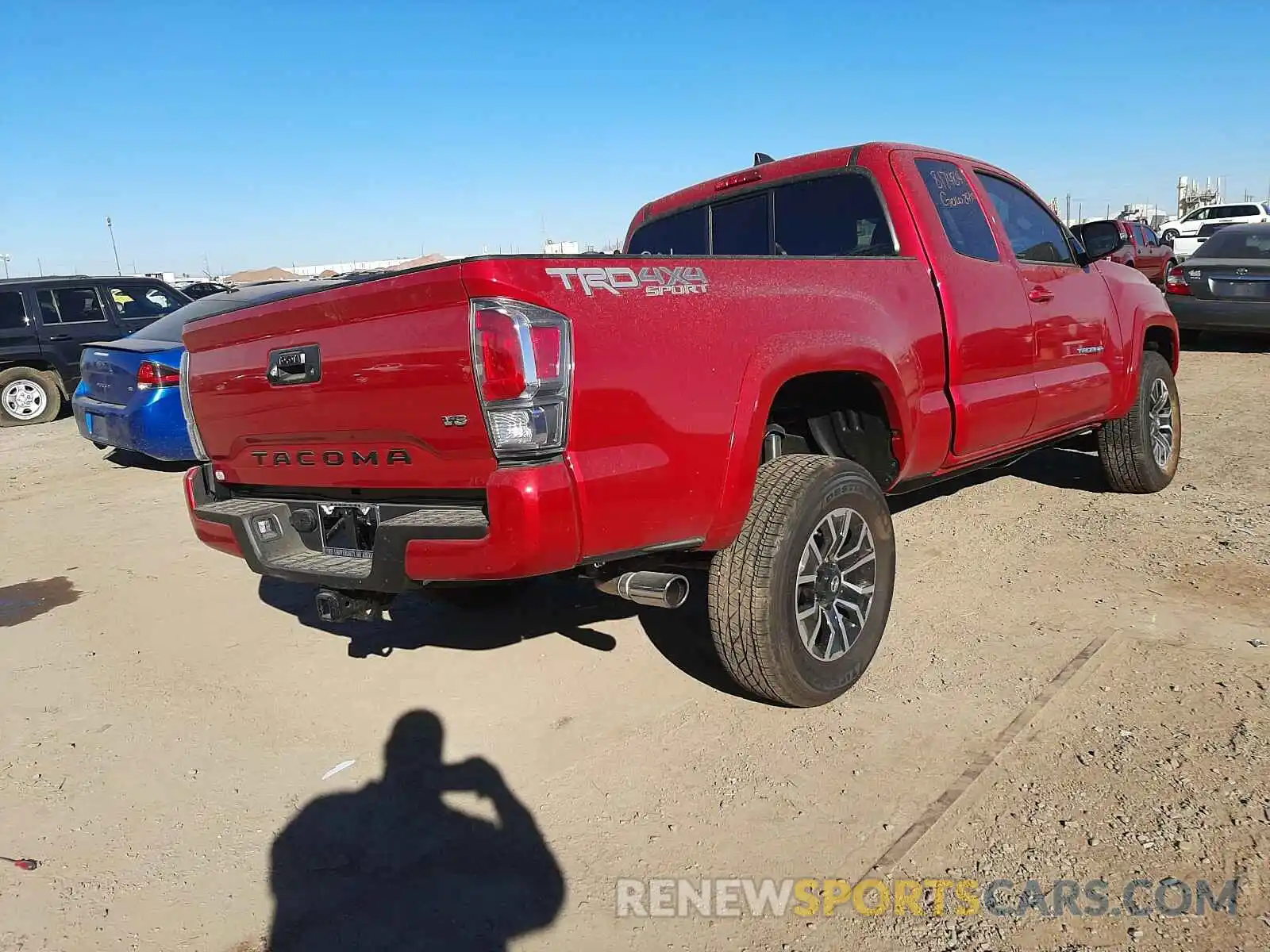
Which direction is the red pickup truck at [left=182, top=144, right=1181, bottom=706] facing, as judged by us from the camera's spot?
facing away from the viewer and to the right of the viewer

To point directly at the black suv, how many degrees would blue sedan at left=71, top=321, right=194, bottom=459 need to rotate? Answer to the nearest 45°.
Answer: approximately 45° to its left

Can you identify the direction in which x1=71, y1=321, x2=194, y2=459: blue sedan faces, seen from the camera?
facing away from the viewer and to the right of the viewer

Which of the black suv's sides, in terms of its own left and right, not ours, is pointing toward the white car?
front

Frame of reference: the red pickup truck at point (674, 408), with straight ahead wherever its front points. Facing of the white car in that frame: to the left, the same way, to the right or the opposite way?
to the left

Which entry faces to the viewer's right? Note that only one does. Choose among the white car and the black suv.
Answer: the black suv

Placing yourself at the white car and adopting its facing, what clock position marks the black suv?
The black suv is roughly at 10 o'clock from the white car.

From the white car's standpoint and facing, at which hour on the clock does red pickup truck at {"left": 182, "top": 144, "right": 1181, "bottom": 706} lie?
The red pickup truck is roughly at 9 o'clock from the white car.

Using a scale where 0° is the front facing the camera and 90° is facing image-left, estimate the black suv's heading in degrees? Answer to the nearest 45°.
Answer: approximately 270°

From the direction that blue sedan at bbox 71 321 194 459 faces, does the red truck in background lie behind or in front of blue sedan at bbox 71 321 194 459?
in front

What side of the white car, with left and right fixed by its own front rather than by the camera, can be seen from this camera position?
left

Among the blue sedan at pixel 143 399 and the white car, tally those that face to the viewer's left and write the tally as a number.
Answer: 1

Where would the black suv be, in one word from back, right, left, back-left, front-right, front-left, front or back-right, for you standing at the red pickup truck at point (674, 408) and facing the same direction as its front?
left

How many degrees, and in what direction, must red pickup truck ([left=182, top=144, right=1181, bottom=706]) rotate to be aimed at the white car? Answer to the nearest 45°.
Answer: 0° — it already faces it

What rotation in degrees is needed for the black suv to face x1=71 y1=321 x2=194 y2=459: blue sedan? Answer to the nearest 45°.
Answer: approximately 90° to its right

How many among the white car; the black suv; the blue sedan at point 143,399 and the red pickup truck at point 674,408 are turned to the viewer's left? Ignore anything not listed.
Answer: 1
